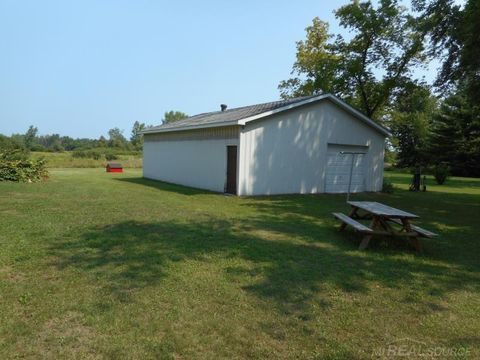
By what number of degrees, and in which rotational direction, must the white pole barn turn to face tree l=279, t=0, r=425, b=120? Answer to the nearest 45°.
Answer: approximately 90° to its left

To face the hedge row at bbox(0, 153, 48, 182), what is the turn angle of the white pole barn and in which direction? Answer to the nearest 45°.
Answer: approximately 135° to its right

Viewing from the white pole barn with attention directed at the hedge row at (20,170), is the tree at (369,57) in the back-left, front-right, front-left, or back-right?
back-right

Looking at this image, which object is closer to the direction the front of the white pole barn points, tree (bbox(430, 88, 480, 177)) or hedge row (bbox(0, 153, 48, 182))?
the tree

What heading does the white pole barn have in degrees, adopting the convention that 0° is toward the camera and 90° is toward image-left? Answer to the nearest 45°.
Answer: approximately 315°

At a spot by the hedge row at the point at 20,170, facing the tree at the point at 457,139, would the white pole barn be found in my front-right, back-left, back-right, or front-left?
front-right

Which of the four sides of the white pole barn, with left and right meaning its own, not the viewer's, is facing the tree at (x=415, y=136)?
left

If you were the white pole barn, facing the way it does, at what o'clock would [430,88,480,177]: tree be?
The tree is roughly at 9 o'clock from the white pole barn.
